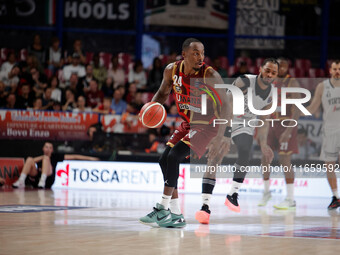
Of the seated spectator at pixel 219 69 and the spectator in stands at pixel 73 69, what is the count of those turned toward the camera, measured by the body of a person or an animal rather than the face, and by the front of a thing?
2

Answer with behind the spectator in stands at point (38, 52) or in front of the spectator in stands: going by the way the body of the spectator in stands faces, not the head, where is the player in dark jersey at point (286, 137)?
in front

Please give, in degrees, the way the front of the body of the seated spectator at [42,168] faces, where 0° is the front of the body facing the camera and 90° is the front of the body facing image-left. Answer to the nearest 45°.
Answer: approximately 45°

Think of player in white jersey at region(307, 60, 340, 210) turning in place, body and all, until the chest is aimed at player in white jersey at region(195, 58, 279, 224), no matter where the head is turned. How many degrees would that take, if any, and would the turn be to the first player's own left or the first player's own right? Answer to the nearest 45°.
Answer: approximately 45° to the first player's own right

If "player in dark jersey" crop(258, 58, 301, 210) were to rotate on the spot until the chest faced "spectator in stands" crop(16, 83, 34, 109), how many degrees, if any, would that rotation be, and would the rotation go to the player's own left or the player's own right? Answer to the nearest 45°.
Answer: approximately 90° to the player's own right

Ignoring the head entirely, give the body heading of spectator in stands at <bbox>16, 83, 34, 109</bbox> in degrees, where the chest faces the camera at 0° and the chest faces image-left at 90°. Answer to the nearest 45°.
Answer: approximately 0°

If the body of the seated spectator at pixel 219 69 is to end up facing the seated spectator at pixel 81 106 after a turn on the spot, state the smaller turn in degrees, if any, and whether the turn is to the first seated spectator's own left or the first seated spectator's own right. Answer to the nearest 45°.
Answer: approximately 45° to the first seated spectator's own right

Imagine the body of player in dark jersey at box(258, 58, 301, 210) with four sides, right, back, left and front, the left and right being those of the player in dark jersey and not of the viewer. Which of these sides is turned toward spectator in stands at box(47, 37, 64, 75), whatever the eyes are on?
right
